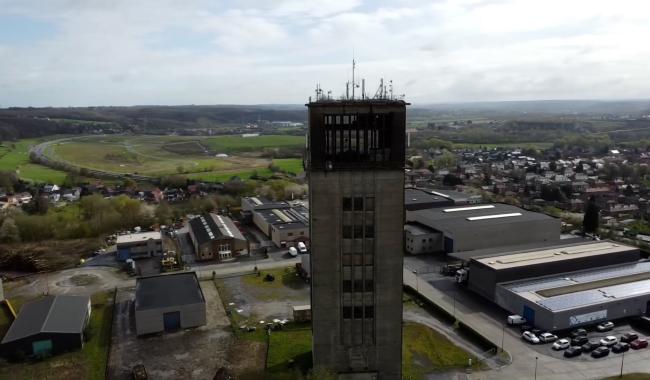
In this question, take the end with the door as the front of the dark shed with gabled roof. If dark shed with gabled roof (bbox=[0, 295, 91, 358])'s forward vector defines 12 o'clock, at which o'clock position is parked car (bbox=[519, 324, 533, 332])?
The parked car is roughly at 10 o'clock from the dark shed with gabled roof.

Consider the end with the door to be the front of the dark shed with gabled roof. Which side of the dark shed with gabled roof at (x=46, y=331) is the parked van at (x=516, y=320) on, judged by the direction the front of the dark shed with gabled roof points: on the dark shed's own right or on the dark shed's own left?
on the dark shed's own left

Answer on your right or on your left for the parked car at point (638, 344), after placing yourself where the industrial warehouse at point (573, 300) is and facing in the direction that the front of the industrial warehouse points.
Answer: on your left

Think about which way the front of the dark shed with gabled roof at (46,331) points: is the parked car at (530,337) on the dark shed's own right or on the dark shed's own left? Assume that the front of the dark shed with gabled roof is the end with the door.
on the dark shed's own left

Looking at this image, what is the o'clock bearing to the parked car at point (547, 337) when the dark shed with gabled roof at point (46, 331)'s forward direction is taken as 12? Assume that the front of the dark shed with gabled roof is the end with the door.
The parked car is roughly at 10 o'clock from the dark shed with gabled roof.

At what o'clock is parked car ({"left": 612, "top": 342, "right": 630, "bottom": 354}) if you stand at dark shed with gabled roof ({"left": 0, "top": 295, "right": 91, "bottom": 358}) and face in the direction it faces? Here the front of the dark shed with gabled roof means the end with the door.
The parked car is roughly at 10 o'clock from the dark shed with gabled roof.

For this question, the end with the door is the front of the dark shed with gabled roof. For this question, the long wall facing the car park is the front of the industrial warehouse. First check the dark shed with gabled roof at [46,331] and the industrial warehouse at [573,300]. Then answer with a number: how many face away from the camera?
0
